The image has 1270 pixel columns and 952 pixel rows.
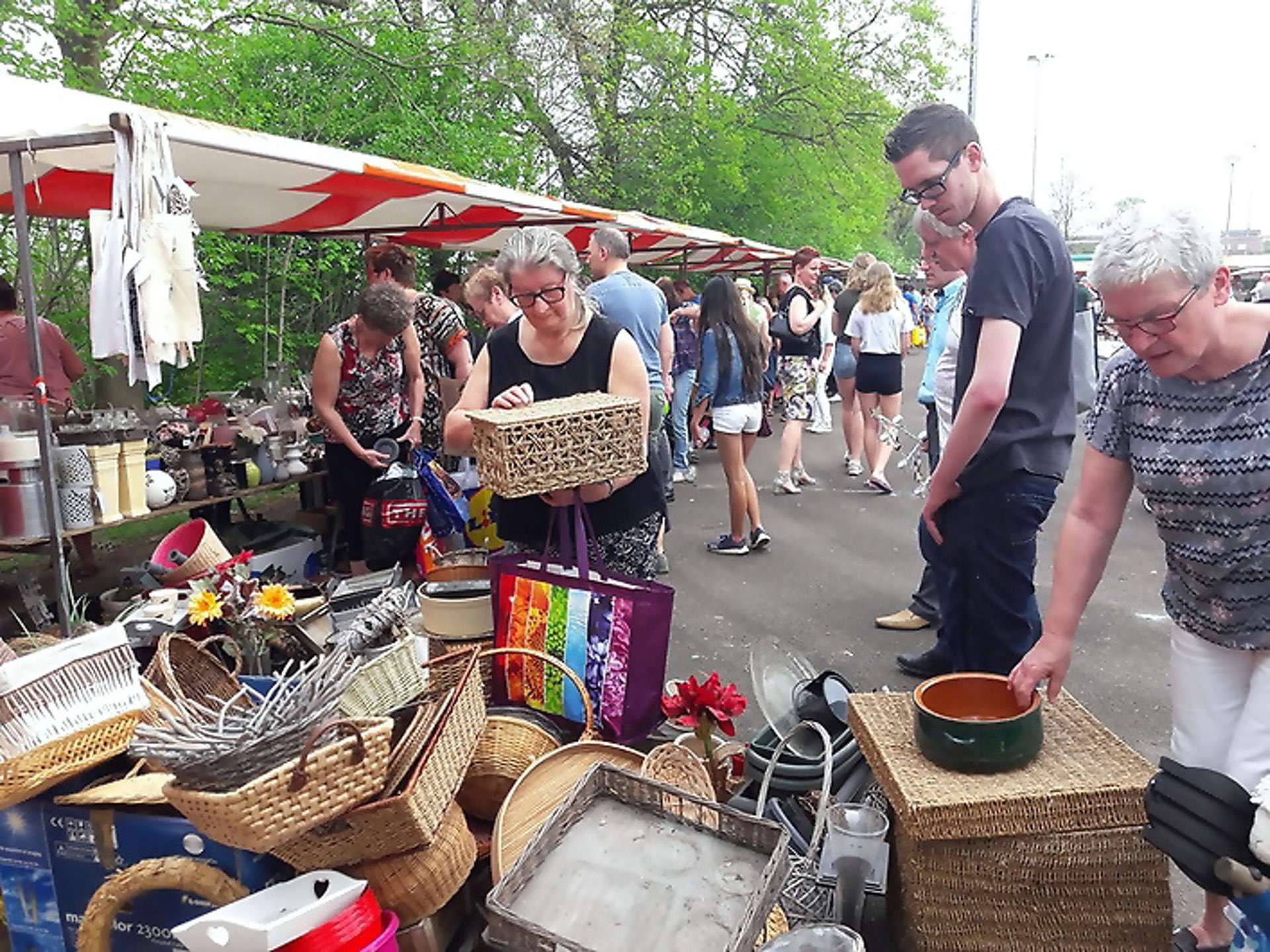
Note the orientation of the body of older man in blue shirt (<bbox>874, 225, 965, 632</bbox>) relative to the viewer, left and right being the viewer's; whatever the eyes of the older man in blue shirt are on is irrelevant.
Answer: facing to the left of the viewer

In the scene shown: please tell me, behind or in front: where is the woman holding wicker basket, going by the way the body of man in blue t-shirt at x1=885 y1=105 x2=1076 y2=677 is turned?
in front

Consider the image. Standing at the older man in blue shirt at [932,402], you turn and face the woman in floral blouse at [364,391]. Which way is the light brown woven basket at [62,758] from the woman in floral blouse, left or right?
left

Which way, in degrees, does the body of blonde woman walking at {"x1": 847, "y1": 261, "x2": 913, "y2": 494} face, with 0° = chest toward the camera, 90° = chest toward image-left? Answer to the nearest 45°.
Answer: approximately 180°

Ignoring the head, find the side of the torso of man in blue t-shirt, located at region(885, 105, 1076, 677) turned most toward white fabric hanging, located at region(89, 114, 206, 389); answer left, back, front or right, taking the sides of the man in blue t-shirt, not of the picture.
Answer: front

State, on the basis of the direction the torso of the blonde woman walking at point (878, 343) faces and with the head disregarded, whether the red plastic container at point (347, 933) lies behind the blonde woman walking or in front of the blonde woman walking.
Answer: behind

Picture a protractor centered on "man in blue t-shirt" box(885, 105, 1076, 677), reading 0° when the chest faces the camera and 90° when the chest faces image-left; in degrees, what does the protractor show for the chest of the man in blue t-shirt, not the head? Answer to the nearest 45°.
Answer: approximately 90°

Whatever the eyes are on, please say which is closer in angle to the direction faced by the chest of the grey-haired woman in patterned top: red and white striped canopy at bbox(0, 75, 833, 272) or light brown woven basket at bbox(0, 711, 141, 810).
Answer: the light brown woven basket

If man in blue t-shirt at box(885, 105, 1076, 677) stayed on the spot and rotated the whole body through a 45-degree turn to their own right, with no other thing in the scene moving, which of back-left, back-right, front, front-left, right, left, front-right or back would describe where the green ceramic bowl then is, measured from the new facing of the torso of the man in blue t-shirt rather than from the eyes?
back-left

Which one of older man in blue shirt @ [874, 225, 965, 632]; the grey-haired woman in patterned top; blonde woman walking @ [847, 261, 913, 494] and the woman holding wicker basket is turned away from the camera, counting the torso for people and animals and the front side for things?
the blonde woman walking

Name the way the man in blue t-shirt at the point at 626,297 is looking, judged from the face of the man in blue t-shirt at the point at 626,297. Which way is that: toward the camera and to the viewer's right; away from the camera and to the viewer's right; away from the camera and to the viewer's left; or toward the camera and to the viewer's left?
away from the camera and to the viewer's left
